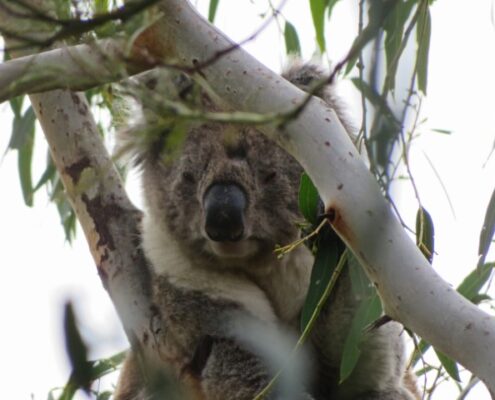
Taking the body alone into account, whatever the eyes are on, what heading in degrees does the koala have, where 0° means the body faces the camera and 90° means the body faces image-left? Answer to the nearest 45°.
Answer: approximately 0°
